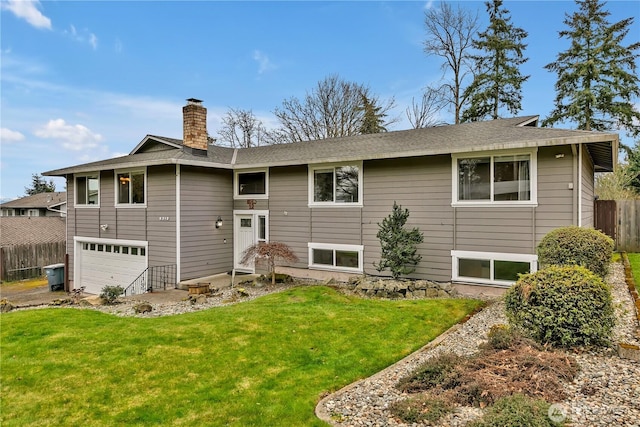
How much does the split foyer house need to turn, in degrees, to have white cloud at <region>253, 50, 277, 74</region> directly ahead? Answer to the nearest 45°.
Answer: approximately 135° to its right

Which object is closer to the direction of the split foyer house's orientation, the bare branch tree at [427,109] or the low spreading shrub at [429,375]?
the low spreading shrub

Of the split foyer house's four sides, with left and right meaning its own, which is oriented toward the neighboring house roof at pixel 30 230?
right

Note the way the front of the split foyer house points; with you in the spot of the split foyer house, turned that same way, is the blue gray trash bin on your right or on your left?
on your right

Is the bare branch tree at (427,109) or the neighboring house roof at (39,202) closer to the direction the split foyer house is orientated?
the neighboring house roof

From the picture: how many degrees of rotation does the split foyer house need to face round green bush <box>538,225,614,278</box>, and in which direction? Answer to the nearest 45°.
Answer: approximately 90° to its left

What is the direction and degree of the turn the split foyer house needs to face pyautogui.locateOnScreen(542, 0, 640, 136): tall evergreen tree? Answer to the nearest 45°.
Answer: approximately 180°

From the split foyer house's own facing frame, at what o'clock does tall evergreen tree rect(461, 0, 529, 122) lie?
The tall evergreen tree is roughly at 6 o'clock from the split foyer house.

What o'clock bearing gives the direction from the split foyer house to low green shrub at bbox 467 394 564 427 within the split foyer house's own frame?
The low green shrub is roughly at 10 o'clock from the split foyer house.

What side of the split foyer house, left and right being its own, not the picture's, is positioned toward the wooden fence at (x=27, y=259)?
right

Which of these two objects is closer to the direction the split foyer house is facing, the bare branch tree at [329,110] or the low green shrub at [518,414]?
the low green shrub

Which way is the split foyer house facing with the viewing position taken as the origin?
facing the viewer and to the left of the viewer

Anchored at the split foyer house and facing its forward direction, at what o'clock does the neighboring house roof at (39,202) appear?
The neighboring house roof is roughly at 3 o'clock from the split foyer house.
